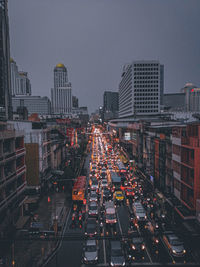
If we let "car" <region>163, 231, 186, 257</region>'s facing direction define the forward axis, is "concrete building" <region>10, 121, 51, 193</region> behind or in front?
behind

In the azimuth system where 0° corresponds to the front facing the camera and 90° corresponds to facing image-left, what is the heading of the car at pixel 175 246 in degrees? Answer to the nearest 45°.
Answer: approximately 315°

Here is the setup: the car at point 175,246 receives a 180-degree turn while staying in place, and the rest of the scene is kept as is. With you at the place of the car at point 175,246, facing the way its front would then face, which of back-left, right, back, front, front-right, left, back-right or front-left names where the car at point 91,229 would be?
front-left

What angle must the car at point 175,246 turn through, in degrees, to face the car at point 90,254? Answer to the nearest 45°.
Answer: approximately 90° to its right

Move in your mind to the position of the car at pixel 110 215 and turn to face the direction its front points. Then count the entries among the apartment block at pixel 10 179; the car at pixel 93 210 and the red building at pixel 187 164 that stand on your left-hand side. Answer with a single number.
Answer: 1
